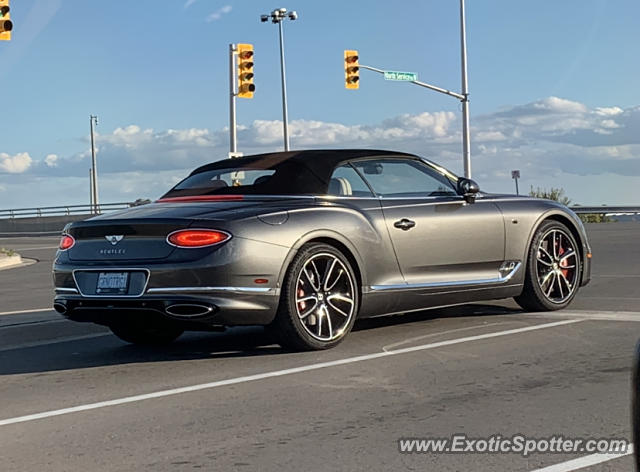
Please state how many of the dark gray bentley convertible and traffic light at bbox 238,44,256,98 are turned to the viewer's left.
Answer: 0

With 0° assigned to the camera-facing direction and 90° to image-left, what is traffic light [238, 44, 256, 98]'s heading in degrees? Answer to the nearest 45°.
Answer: approximately 315°

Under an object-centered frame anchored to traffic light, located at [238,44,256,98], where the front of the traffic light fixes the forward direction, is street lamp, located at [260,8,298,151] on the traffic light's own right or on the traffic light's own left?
on the traffic light's own left

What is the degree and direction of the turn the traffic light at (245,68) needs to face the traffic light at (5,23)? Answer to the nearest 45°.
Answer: approximately 90° to its right

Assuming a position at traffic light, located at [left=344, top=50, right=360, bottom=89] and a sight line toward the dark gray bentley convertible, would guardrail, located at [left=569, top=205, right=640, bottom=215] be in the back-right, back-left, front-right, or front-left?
back-left

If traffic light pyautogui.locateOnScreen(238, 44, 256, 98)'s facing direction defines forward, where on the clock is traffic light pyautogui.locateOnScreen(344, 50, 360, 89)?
traffic light pyautogui.locateOnScreen(344, 50, 360, 89) is roughly at 9 o'clock from traffic light pyautogui.locateOnScreen(238, 44, 256, 98).

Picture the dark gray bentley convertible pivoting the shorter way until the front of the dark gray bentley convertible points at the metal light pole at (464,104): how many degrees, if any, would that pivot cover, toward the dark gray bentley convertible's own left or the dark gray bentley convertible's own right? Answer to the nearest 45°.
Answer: approximately 45° to the dark gray bentley convertible's own left

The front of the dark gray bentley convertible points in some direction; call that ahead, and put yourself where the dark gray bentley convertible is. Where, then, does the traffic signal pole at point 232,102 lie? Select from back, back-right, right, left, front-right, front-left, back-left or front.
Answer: front-left

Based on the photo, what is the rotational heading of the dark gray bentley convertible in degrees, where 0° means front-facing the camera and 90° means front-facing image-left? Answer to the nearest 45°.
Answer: approximately 225°

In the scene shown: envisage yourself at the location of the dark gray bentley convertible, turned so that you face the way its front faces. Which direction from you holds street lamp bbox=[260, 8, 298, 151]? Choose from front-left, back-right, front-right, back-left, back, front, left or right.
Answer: front-left

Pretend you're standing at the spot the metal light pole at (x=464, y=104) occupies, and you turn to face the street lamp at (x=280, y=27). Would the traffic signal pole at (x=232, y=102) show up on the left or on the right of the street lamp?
left

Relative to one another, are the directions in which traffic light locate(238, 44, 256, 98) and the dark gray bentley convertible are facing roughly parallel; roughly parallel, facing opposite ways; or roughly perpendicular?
roughly perpendicular
